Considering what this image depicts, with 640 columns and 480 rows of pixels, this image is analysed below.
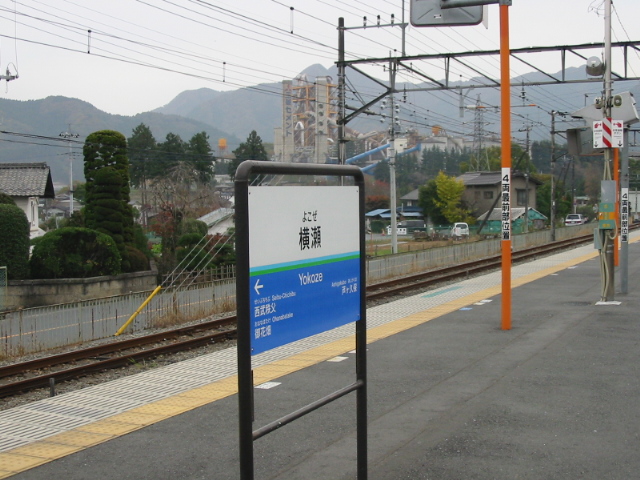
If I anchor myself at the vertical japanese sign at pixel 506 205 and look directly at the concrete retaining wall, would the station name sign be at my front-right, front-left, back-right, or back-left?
back-left

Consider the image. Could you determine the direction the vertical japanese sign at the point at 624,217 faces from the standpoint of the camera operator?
facing the viewer

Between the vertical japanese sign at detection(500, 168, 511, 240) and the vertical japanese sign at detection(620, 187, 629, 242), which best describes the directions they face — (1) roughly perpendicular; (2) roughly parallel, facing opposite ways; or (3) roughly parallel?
roughly parallel

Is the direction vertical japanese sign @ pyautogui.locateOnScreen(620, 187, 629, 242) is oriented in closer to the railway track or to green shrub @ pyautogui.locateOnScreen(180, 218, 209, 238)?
the railway track

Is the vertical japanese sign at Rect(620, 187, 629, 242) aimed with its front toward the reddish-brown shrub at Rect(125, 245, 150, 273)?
no

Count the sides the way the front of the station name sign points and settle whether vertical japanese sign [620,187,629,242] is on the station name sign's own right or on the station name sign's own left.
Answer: on the station name sign's own left

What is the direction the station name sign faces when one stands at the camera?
facing the viewer and to the right of the viewer

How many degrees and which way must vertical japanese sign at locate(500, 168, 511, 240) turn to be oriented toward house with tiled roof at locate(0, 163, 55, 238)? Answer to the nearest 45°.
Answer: approximately 135° to its right

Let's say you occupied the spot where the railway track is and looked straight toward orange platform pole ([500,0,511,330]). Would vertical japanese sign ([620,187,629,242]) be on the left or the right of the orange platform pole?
left

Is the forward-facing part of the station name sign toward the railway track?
no

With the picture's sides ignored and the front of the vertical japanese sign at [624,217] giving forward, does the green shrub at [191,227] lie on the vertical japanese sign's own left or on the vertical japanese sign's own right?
on the vertical japanese sign's own right

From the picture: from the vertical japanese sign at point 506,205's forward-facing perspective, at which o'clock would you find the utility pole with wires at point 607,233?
The utility pole with wires is roughly at 7 o'clock from the vertical japanese sign.

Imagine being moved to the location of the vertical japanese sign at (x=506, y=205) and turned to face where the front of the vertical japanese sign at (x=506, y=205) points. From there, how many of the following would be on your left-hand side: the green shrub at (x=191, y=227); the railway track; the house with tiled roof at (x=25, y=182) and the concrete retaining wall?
0

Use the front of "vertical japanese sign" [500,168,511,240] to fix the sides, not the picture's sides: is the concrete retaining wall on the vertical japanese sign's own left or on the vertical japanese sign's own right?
on the vertical japanese sign's own right

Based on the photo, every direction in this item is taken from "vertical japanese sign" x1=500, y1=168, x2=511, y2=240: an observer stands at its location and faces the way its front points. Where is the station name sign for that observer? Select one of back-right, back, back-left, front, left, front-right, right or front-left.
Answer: front

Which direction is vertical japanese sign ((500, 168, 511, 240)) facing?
toward the camera

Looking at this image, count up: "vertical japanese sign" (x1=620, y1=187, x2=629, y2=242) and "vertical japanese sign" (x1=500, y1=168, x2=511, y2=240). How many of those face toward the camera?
2
